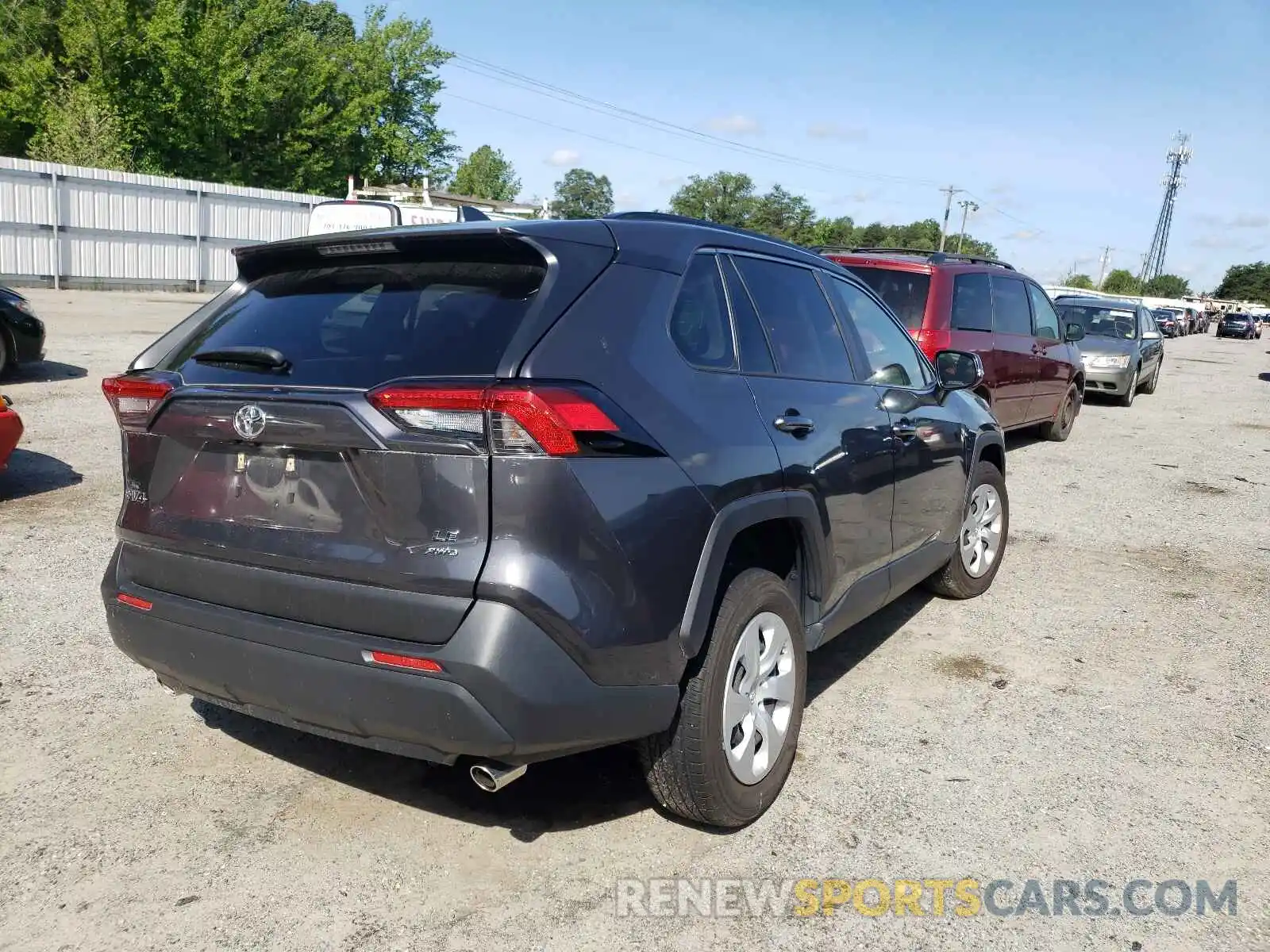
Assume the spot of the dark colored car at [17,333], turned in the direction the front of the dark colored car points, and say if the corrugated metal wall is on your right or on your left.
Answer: on your left

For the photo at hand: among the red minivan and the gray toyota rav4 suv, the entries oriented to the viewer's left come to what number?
0

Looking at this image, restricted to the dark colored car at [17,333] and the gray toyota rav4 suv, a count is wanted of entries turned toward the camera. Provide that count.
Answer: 0

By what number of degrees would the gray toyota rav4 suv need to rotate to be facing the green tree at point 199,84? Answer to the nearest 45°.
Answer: approximately 45° to its left

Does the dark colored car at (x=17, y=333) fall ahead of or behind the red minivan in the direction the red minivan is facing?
behind

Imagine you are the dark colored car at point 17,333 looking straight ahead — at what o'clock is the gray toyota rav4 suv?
The gray toyota rav4 suv is roughly at 3 o'clock from the dark colored car.

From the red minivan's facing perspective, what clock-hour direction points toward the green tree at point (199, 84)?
The green tree is roughly at 9 o'clock from the red minivan.

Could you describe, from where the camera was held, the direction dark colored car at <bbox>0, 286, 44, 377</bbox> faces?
facing to the right of the viewer

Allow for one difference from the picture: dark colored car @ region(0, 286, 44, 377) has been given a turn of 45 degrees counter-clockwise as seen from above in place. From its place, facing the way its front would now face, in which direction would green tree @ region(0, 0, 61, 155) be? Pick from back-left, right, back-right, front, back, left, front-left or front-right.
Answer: front-left

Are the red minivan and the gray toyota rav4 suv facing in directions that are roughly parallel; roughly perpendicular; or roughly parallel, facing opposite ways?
roughly parallel

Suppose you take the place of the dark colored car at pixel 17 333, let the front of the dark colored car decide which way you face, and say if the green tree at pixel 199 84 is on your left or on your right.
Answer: on your left

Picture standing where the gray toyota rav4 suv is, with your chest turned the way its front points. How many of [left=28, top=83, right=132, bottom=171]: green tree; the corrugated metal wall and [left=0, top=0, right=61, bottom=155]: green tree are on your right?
0

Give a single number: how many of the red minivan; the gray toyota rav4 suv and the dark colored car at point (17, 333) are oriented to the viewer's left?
0

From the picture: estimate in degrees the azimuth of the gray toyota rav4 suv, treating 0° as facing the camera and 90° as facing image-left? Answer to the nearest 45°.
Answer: approximately 225°

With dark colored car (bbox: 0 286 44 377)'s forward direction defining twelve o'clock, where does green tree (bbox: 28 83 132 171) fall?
The green tree is roughly at 9 o'clock from the dark colored car.

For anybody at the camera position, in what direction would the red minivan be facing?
facing away from the viewer and to the right of the viewer

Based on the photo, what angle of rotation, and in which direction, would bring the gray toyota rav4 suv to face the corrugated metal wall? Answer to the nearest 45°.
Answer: approximately 90° to its left
